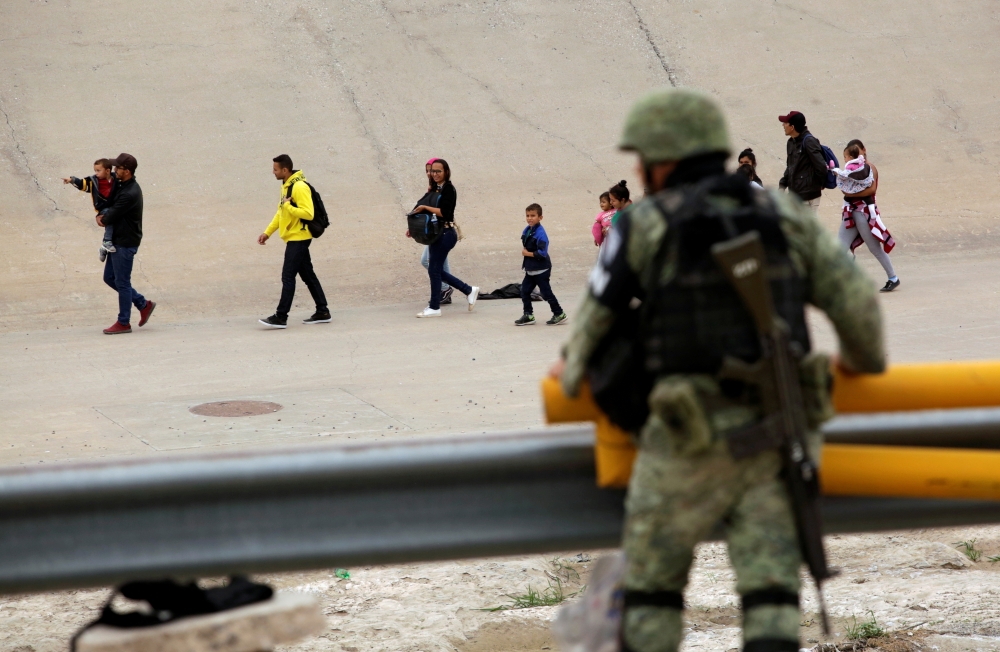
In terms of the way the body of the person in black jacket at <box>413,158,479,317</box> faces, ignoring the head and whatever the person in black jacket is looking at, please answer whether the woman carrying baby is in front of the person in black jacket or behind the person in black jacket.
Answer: behind

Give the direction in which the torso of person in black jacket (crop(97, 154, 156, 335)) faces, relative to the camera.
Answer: to the viewer's left

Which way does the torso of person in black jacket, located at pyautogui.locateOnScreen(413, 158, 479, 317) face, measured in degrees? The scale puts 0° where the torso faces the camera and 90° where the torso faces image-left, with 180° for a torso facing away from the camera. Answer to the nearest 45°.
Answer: approximately 90°

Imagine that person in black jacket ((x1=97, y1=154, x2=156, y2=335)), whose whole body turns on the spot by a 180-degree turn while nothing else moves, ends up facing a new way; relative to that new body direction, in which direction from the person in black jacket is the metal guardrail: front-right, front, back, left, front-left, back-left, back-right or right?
right

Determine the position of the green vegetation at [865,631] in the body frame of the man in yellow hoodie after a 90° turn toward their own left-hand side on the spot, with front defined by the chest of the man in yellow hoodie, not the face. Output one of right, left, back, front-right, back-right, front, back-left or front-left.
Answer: front

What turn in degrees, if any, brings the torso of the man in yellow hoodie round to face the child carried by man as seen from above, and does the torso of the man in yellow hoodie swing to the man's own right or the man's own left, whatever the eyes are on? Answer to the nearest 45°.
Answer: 0° — they already face them

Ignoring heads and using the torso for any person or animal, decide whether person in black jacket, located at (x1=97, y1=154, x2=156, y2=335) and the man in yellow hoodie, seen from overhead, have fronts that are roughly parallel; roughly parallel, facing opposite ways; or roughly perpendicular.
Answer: roughly parallel

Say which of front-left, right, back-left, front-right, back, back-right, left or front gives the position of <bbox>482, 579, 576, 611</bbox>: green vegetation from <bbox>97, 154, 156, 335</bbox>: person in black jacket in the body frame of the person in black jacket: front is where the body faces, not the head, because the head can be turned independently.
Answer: left

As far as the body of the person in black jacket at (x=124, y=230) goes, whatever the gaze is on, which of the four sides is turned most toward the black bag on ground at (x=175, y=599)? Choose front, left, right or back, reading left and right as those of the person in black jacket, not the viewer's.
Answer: left

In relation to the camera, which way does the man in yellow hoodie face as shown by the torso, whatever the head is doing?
to the viewer's left

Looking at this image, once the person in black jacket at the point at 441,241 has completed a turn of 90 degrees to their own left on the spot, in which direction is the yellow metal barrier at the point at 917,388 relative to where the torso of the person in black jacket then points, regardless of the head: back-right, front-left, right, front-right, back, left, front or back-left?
front

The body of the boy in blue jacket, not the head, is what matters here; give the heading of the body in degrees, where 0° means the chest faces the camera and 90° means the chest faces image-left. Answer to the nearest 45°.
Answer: approximately 45°

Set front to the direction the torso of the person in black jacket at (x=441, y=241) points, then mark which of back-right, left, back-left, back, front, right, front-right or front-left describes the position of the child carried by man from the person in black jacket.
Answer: front

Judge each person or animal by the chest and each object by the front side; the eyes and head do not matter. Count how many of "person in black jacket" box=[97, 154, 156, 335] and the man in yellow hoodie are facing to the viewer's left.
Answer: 2
